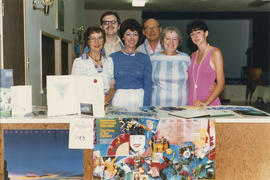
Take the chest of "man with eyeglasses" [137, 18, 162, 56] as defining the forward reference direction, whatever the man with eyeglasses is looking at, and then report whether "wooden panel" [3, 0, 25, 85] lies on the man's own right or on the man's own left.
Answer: on the man's own right

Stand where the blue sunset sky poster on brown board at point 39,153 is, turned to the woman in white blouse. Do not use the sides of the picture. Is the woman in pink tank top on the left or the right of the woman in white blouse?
right

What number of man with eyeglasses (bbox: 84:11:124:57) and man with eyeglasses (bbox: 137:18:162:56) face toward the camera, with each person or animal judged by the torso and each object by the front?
2

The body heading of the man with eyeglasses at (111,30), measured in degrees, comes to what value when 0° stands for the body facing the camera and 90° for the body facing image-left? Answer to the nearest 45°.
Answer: approximately 0°

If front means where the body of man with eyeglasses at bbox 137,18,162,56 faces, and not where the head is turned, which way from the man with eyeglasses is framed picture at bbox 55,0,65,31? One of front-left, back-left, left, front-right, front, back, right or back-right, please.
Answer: back-right
